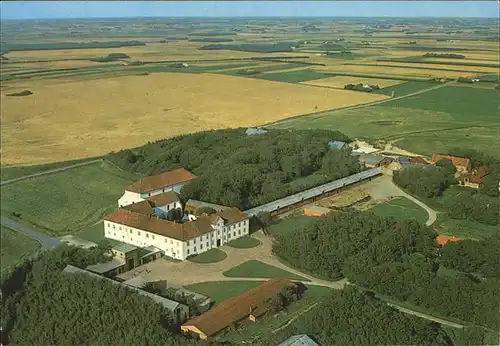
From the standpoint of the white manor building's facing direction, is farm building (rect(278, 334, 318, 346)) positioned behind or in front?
in front

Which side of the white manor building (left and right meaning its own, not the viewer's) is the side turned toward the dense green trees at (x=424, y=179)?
left

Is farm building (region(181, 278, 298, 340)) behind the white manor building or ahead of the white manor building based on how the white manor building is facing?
ahead

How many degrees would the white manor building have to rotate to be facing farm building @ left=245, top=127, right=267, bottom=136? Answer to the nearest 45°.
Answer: approximately 135° to its left

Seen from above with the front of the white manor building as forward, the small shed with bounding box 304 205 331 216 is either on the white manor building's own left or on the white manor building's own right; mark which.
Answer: on the white manor building's own left

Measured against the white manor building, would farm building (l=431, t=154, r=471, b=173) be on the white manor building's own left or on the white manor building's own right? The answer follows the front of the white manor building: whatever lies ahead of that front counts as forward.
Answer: on the white manor building's own left

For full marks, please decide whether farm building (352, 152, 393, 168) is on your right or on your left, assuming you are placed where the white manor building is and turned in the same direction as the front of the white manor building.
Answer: on your left

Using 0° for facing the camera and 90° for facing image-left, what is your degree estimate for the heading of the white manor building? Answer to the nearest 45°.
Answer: approximately 315°

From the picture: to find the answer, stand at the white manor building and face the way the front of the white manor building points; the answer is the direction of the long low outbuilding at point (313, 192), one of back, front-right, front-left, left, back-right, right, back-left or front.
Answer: left
